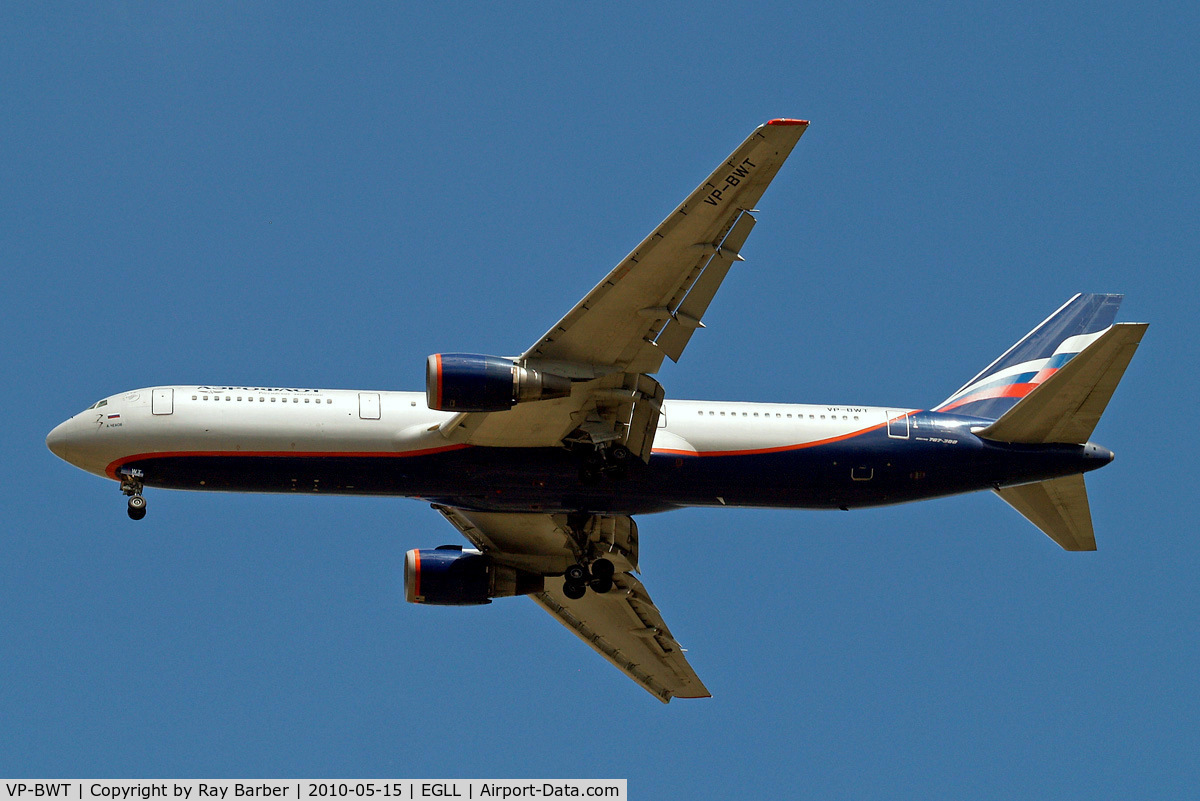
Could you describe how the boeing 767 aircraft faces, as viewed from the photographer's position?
facing to the left of the viewer
